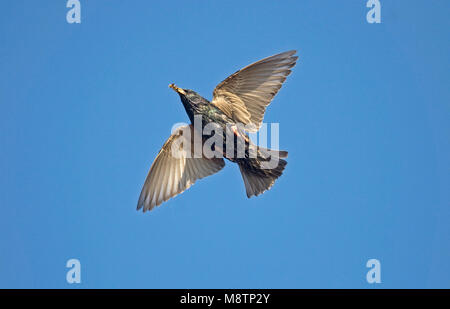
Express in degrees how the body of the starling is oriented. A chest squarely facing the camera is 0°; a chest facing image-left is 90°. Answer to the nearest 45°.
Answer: approximately 90°
